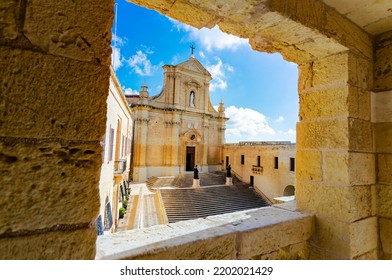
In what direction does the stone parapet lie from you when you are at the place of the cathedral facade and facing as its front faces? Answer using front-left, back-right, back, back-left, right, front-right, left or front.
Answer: front-right

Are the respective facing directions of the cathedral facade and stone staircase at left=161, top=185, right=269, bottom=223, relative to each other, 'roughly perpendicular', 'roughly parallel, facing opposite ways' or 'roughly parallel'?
roughly parallel

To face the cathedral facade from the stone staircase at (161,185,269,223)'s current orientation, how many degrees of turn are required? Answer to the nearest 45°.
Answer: approximately 180°

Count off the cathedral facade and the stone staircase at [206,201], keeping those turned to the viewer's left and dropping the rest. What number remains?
0

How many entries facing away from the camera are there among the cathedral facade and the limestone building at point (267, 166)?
0

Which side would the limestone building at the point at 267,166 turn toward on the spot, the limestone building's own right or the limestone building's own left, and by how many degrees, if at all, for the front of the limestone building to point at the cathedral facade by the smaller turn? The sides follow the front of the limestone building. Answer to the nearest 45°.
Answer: approximately 45° to the limestone building's own right

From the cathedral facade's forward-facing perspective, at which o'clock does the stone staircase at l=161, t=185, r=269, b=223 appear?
The stone staircase is roughly at 1 o'clock from the cathedral facade.

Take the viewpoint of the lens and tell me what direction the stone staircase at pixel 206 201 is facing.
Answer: facing the viewer and to the right of the viewer

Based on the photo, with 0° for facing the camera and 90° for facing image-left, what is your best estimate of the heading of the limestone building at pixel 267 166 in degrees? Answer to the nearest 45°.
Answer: approximately 45°

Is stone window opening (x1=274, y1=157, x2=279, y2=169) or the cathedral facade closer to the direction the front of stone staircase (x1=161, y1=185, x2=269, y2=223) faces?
the stone window opening

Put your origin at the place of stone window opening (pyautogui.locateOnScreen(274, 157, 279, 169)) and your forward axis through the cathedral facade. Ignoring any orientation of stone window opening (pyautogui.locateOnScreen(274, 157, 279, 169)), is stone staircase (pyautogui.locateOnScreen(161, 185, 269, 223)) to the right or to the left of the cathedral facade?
left

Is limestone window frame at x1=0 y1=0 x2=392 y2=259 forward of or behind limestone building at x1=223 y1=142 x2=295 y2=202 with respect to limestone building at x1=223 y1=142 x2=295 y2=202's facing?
forward
